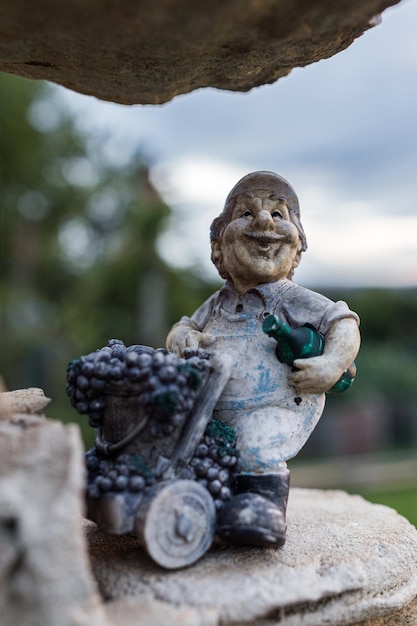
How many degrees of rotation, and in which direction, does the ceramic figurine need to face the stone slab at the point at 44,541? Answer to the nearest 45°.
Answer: approximately 45° to its right

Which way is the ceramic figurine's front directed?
toward the camera

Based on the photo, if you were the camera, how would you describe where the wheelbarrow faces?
facing the viewer and to the left of the viewer
